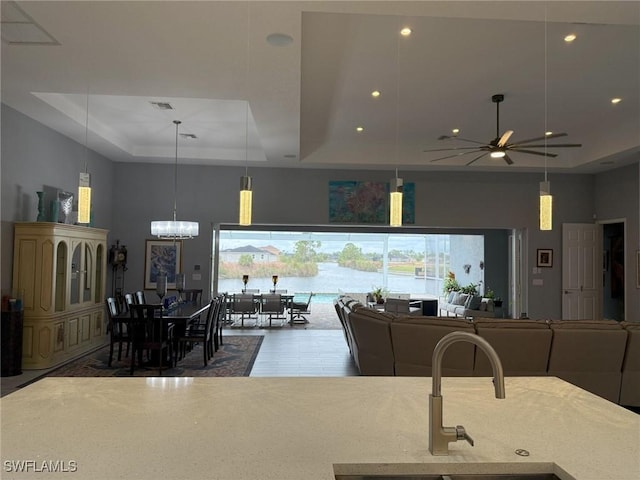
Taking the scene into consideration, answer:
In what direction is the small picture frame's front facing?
toward the camera

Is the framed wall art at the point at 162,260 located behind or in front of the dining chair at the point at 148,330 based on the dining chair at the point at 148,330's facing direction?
in front

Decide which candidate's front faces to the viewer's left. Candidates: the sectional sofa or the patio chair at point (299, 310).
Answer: the patio chair

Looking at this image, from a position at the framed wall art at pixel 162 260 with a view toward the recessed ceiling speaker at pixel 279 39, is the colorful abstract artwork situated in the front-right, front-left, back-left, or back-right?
front-left

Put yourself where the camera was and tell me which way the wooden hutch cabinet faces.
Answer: facing the viewer and to the right of the viewer

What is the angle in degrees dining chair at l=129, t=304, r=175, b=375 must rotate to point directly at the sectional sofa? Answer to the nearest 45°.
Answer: approximately 135° to its right

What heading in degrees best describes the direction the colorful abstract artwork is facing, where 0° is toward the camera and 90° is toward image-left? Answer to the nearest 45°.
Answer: approximately 0°

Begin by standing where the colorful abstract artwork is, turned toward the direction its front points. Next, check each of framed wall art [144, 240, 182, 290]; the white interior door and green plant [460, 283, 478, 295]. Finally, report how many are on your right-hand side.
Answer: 1

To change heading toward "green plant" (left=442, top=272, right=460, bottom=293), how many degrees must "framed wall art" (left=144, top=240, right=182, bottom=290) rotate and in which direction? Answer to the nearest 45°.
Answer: approximately 90° to its left

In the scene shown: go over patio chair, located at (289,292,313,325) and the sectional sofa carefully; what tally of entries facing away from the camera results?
1

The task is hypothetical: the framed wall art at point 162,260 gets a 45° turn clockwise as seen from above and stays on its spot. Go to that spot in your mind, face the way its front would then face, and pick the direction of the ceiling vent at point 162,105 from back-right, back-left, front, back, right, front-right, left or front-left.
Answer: front-left

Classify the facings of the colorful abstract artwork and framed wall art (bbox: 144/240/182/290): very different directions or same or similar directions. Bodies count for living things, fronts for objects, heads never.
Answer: same or similar directions

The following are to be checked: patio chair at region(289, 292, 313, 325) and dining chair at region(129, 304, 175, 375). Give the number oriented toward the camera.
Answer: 0

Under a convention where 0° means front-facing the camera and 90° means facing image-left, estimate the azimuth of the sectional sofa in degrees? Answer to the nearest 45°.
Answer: approximately 180°

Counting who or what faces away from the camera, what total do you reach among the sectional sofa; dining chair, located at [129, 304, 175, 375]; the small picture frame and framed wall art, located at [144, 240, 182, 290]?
2

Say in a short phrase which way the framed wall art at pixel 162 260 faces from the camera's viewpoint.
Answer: facing the viewer

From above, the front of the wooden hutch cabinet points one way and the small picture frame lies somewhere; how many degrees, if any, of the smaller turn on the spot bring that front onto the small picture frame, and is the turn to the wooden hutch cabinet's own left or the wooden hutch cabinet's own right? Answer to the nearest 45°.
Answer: approximately 45° to the wooden hutch cabinet's own left

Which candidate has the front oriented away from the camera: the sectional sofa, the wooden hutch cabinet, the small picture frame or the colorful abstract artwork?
the sectional sofa

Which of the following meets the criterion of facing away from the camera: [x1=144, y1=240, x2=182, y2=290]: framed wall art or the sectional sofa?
the sectional sofa

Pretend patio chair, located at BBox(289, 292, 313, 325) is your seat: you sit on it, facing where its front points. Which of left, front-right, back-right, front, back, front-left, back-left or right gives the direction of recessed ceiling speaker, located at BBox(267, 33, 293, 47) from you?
left
